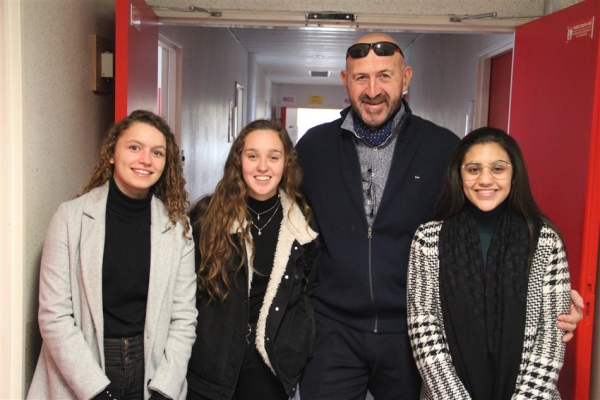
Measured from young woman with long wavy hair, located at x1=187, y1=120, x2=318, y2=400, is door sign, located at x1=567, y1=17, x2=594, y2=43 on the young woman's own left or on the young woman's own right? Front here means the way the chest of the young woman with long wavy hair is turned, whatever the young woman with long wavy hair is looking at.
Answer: on the young woman's own left

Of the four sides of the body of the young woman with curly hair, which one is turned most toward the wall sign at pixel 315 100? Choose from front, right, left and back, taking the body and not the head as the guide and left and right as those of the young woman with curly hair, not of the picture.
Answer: back

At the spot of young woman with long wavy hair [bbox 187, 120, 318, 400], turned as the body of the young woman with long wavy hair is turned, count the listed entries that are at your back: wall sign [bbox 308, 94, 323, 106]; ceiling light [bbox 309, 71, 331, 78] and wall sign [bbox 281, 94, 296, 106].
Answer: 3

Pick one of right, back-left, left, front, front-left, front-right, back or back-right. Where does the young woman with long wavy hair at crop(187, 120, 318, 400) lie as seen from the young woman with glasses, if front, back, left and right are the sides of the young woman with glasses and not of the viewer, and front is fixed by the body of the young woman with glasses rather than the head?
right

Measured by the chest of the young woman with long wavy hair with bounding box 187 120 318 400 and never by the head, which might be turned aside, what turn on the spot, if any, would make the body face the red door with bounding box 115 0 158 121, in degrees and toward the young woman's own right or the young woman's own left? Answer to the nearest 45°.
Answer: approximately 135° to the young woman's own right

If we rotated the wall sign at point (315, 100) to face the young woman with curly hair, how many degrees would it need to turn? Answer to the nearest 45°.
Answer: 0° — it already faces them

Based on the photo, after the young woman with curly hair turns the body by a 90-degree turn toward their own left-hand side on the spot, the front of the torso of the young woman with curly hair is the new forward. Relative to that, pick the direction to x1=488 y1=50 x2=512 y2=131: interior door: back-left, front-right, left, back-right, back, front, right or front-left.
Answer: front-left

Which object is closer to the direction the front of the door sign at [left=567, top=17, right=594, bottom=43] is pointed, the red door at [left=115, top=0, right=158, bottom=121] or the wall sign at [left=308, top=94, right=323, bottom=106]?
the red door

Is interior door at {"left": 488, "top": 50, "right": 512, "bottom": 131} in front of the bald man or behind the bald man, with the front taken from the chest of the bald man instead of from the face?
behind
